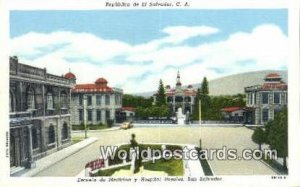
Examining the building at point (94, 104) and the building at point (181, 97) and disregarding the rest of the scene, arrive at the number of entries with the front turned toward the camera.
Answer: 2

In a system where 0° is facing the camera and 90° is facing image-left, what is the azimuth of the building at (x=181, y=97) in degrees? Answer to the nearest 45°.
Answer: approximately 0°
